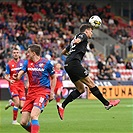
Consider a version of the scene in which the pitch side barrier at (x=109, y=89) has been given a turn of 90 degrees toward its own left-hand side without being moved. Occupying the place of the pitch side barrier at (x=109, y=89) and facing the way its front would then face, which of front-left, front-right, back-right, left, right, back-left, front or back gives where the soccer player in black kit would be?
right

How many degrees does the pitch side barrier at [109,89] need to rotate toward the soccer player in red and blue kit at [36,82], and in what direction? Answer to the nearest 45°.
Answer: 0° — it already faces them

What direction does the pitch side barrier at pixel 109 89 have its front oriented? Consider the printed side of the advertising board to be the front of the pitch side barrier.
toward the camera
